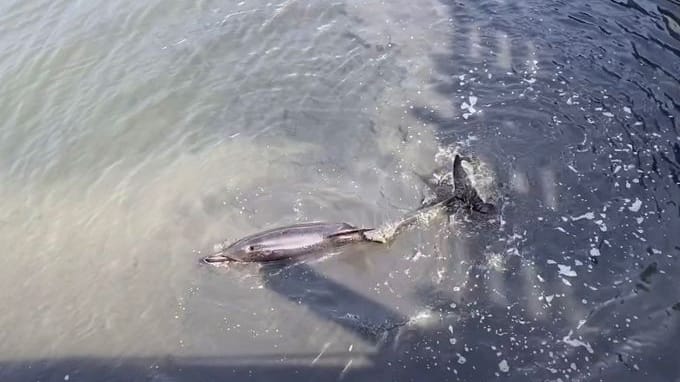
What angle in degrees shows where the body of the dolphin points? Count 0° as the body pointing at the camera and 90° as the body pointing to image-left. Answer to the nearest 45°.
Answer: approximately 90°
